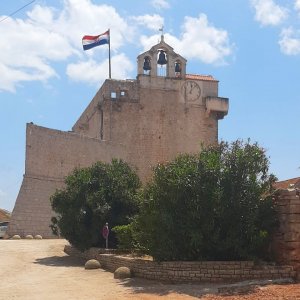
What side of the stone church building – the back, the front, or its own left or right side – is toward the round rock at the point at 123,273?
front

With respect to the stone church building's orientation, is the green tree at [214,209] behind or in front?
in front

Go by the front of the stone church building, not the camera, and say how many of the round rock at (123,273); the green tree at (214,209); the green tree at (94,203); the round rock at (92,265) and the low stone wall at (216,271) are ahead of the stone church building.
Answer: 5

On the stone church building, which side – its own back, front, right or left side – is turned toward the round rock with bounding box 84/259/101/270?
front

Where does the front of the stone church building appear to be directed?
toward the camera

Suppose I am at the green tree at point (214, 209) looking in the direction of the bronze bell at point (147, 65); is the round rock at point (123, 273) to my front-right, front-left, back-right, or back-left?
back-left

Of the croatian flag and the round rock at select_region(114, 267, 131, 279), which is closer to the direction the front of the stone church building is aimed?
the round rock

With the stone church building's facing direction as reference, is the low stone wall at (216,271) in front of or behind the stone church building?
in front

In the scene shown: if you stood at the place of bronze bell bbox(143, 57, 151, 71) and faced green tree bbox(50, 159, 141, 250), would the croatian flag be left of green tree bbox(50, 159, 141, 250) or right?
right
